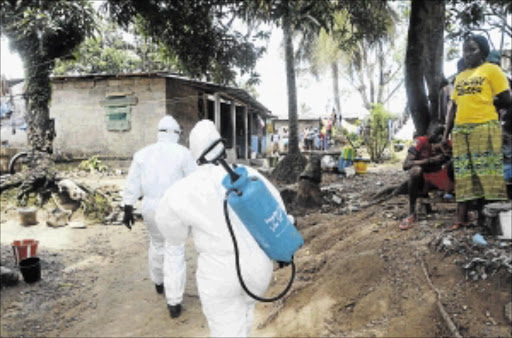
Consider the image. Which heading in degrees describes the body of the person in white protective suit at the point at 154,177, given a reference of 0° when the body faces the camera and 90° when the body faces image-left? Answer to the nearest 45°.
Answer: approximately 180°

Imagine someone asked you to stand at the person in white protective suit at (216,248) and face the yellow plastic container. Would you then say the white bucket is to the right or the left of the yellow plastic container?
right

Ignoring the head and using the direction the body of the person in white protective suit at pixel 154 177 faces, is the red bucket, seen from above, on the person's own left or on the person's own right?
on the person's own left

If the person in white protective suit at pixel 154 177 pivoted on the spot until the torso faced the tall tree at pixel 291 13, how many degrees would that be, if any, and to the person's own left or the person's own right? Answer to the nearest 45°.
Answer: approximately 45° to the person's own right

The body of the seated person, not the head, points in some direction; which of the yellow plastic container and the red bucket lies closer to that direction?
the red bucket

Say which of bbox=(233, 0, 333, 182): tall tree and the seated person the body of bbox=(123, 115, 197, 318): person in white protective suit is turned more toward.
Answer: the tall tree

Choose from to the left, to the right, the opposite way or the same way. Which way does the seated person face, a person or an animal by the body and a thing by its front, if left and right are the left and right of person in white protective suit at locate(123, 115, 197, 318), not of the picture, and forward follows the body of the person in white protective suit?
to the left

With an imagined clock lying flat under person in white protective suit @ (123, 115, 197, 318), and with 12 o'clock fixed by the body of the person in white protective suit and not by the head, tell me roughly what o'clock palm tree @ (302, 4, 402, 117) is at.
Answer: The palm tree is roughly at 1 o'clock from the person in white protective suit.

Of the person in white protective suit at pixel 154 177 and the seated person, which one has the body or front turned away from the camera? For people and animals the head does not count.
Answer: the person in white protective suit

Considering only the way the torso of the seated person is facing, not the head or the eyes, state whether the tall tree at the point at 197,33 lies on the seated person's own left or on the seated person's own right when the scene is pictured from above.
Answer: on the seated person's own right

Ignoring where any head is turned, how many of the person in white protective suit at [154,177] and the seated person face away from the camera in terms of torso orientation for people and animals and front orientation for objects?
1
